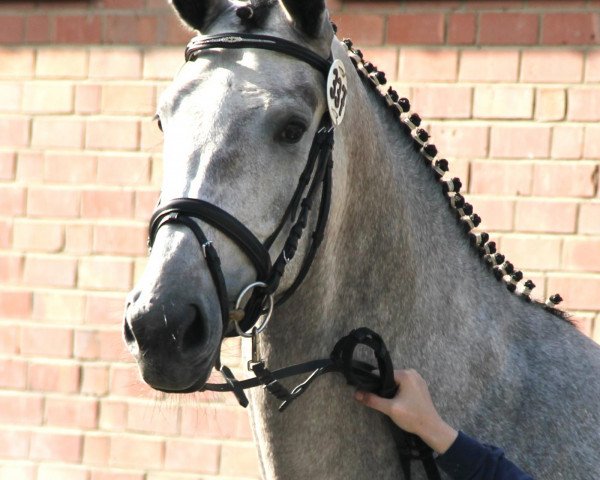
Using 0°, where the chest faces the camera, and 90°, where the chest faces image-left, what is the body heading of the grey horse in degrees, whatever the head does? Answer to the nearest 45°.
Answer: approximately 45°
